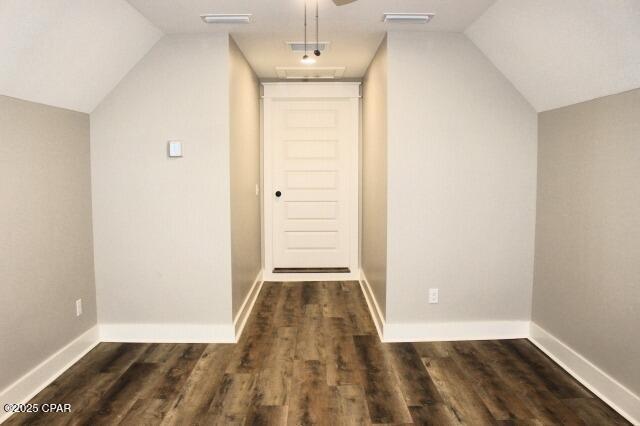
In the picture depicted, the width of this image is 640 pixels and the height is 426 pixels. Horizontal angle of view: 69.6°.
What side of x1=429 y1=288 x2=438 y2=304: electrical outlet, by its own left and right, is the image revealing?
front

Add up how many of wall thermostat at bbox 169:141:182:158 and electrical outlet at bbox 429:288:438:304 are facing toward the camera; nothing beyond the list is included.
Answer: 2

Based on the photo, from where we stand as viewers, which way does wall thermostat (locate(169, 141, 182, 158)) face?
facing the viewer

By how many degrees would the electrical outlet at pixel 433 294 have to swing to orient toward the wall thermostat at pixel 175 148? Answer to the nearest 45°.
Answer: approximately 90° to its right

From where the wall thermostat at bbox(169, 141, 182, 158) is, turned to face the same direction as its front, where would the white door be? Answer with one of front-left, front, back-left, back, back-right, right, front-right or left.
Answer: back-left

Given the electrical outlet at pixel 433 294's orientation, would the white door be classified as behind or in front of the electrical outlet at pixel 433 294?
behind

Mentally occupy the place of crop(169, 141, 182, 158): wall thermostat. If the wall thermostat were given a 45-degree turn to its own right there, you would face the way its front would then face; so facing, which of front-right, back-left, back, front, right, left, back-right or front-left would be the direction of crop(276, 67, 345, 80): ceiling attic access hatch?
back

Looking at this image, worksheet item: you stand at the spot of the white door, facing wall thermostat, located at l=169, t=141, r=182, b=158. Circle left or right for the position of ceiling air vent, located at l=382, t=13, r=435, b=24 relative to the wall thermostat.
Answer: left

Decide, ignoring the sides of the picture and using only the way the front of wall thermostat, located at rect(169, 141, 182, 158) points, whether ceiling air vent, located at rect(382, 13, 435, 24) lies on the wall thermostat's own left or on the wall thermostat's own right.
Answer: on the wall thermostat's own left

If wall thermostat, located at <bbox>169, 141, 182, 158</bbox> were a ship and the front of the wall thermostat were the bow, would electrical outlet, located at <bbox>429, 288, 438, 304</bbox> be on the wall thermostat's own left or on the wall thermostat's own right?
on the wall thermostat's own left

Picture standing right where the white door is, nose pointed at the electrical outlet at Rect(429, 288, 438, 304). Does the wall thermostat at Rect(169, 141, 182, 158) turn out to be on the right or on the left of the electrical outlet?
right
